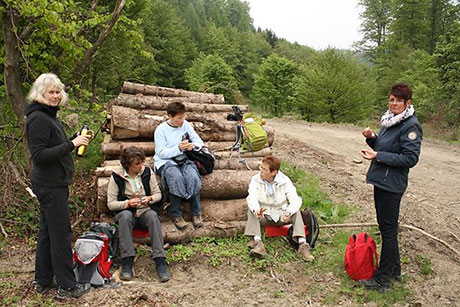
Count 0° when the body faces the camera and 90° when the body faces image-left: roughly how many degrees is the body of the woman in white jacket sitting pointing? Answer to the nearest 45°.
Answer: approximately 0°

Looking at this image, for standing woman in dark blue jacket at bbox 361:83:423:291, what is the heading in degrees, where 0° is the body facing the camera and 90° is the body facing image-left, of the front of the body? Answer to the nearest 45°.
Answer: approximately 45°

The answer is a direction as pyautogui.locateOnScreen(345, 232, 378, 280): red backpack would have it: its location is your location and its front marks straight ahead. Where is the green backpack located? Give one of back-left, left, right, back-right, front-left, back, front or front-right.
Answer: back-right

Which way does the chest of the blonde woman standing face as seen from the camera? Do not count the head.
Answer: to the viewer's right

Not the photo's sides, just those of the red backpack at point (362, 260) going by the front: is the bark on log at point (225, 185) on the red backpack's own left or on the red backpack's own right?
on the red backpack's own right

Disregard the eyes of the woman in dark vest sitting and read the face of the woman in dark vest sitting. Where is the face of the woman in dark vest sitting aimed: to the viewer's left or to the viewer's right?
to the viewer's right

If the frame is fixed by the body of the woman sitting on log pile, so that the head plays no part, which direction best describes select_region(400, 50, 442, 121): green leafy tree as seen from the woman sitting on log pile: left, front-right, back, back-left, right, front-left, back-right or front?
left

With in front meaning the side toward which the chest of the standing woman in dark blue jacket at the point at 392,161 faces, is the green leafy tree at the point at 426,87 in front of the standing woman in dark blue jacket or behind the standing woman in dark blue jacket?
behind

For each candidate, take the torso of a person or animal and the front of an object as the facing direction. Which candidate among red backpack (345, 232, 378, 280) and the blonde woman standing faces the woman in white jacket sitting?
the blonde woman standing

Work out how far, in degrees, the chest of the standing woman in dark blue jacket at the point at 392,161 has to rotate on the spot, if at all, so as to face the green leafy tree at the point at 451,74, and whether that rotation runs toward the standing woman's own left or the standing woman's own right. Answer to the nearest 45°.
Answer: approximately 135° to the standing woman's own right
